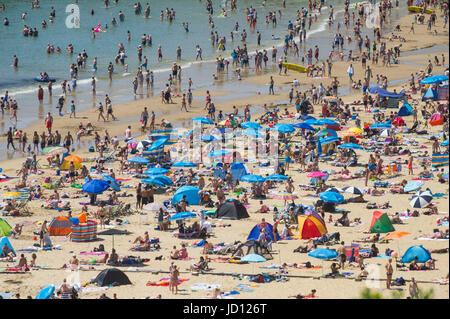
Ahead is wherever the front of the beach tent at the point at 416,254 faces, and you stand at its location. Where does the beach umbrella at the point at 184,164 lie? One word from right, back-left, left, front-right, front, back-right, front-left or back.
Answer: back-right

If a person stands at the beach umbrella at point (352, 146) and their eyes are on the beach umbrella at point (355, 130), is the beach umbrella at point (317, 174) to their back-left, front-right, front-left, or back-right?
back-left

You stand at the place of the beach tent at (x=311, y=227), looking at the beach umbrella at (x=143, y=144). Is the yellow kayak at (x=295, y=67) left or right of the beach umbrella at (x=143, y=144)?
right

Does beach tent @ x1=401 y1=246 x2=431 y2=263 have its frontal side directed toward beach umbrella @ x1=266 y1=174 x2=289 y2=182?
no

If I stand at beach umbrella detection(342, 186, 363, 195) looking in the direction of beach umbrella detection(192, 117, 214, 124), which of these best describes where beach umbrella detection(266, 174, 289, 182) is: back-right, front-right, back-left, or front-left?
front-left

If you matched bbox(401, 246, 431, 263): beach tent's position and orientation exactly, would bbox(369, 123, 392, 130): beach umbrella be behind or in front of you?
behind

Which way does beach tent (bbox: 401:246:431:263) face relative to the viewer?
toward the camera

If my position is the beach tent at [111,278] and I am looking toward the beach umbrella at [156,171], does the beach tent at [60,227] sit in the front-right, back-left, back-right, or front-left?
front-left

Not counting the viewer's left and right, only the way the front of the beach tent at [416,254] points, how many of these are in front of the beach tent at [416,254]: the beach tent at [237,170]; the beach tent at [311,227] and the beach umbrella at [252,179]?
0

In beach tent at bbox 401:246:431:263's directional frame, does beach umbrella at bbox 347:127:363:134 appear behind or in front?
behind

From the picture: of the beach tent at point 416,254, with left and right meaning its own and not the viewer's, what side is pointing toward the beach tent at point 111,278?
right

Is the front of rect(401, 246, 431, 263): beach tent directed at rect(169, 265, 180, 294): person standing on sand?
no
